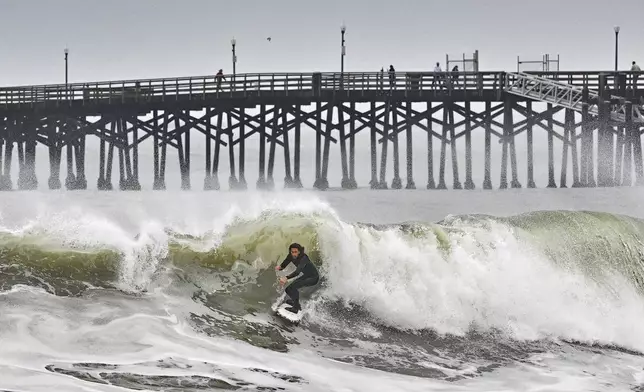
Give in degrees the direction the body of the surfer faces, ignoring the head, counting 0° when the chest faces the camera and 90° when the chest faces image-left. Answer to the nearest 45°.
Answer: approximately 45°
